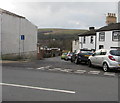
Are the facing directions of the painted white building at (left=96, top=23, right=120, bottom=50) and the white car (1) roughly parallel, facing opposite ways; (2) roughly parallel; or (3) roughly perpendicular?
roughly perpendicular

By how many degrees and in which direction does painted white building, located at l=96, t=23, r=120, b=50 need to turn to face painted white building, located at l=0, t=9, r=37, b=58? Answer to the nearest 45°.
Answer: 0° — it already faces it

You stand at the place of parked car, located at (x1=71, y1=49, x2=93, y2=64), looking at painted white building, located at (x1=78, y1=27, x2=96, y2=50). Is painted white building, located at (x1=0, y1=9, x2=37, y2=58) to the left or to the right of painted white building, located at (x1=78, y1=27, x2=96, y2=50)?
left

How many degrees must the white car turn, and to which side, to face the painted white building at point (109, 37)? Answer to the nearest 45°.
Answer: approximately 45° to its right

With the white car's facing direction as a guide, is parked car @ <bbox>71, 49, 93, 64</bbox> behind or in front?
in front

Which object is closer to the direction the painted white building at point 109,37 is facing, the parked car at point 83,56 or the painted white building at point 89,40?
the parked car

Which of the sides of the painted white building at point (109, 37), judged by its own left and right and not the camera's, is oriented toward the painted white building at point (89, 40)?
right

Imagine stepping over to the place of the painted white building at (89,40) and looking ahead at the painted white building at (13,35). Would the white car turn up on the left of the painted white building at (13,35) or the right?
left

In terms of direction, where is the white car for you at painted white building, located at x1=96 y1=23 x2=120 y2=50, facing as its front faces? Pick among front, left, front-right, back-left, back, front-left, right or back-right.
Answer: front-left

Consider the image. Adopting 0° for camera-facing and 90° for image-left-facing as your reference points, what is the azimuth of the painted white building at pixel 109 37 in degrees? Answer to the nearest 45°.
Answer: approximately 45°

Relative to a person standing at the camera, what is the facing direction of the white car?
facing away from the viewer and to the left of the viewer
